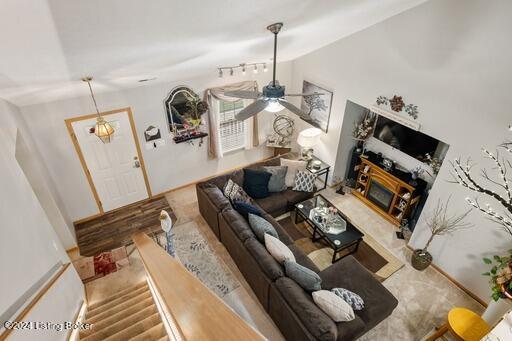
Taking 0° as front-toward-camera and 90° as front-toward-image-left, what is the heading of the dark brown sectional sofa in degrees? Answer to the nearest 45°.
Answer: approximately 225°

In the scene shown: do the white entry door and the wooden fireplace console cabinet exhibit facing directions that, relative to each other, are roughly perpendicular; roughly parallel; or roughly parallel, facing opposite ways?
roughly perpendicular

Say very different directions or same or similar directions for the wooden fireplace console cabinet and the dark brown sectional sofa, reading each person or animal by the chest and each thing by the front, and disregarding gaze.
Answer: very different directions

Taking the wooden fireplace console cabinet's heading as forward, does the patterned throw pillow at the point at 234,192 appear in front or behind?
in front

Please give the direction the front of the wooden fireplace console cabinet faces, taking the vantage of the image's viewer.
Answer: facing the viewer and to the left of the viewer

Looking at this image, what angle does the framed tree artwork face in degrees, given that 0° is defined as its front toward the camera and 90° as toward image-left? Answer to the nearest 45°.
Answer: approximately 45°

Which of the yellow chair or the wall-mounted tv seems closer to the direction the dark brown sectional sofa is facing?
the wall-mounted tv

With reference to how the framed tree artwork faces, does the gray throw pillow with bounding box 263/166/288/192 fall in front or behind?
in front

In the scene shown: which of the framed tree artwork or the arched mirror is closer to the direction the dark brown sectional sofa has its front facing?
the framed tree artwork

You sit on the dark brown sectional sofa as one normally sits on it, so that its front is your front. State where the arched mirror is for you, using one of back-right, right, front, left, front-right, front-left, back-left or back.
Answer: left

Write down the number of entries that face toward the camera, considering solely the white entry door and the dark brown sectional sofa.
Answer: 1
